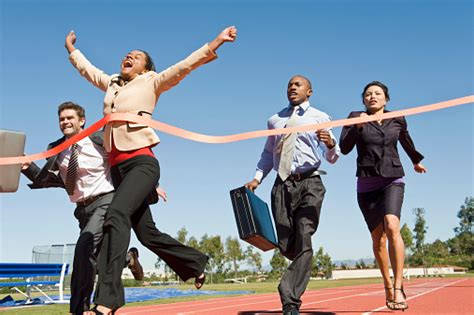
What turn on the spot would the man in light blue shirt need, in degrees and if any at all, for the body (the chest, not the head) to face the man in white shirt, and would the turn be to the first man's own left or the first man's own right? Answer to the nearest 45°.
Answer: approximately 45° to the first man's own right

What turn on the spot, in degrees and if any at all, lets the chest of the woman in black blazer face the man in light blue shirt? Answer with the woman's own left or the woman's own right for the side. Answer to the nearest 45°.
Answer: approximately 45° to the woman's own right

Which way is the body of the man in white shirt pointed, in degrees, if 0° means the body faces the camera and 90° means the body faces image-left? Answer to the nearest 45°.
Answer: approximately 45°

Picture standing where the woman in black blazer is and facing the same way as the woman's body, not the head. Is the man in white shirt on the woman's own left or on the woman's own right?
on the woman's own right

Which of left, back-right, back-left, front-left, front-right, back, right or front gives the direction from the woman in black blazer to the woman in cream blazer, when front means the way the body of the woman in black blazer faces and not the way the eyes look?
front-right
